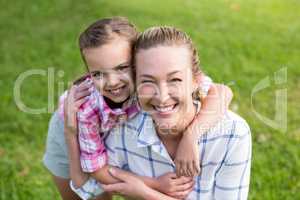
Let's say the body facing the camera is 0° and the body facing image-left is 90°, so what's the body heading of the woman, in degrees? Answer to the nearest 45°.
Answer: approximately 0°

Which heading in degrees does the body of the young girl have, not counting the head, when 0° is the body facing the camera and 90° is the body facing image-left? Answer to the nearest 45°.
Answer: approximately 315°
